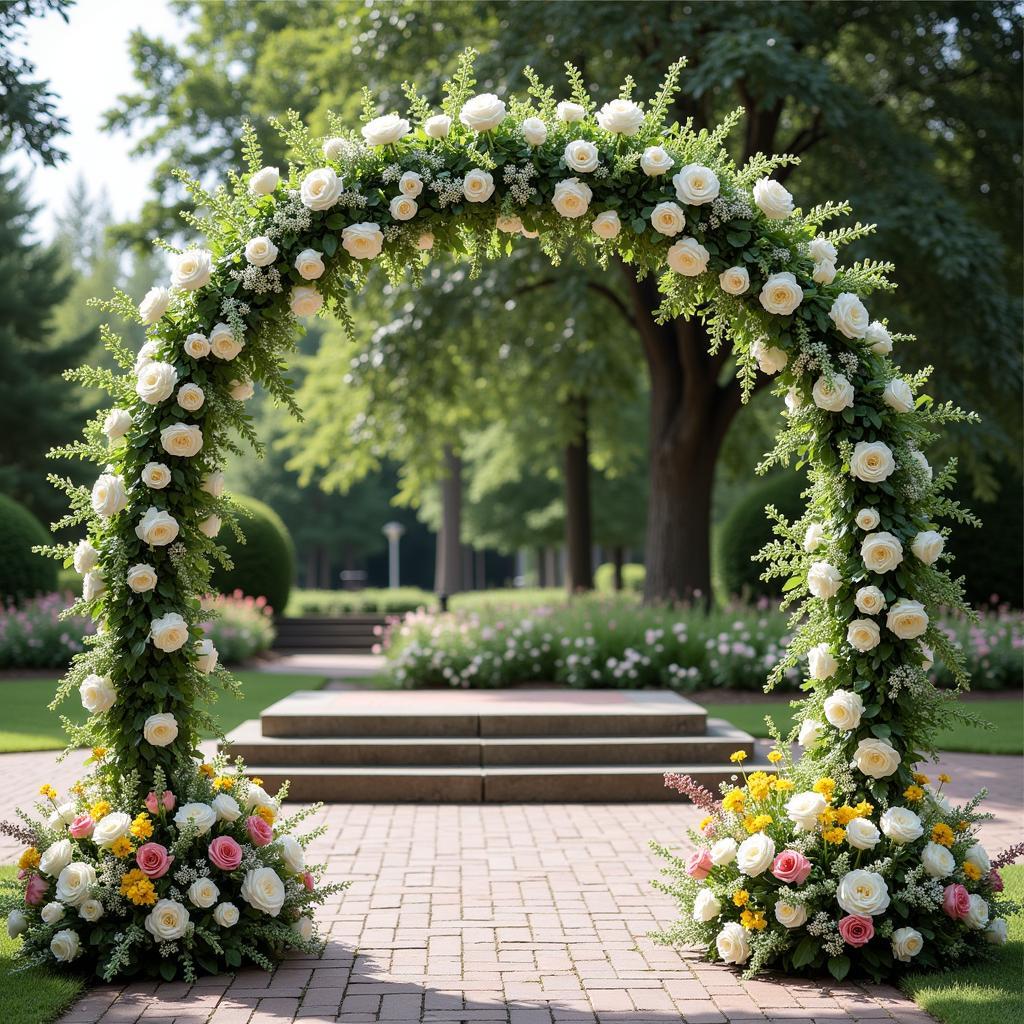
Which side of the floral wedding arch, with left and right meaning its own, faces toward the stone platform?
back

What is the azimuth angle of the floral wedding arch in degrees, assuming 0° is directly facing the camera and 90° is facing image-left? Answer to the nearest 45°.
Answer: approximately 0°

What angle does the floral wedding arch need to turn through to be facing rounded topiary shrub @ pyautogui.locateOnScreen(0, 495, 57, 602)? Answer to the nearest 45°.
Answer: approximately 135° to its right

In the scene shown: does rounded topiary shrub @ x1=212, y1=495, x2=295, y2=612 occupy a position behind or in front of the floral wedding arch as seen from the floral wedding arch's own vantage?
behind

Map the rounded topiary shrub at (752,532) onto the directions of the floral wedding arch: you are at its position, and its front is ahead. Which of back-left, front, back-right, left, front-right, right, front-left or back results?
back
